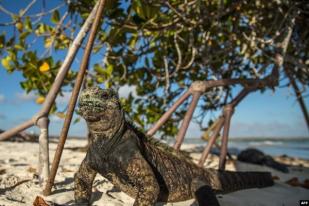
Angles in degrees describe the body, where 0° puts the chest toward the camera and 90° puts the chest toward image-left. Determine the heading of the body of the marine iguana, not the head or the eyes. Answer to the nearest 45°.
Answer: approximately 45°
